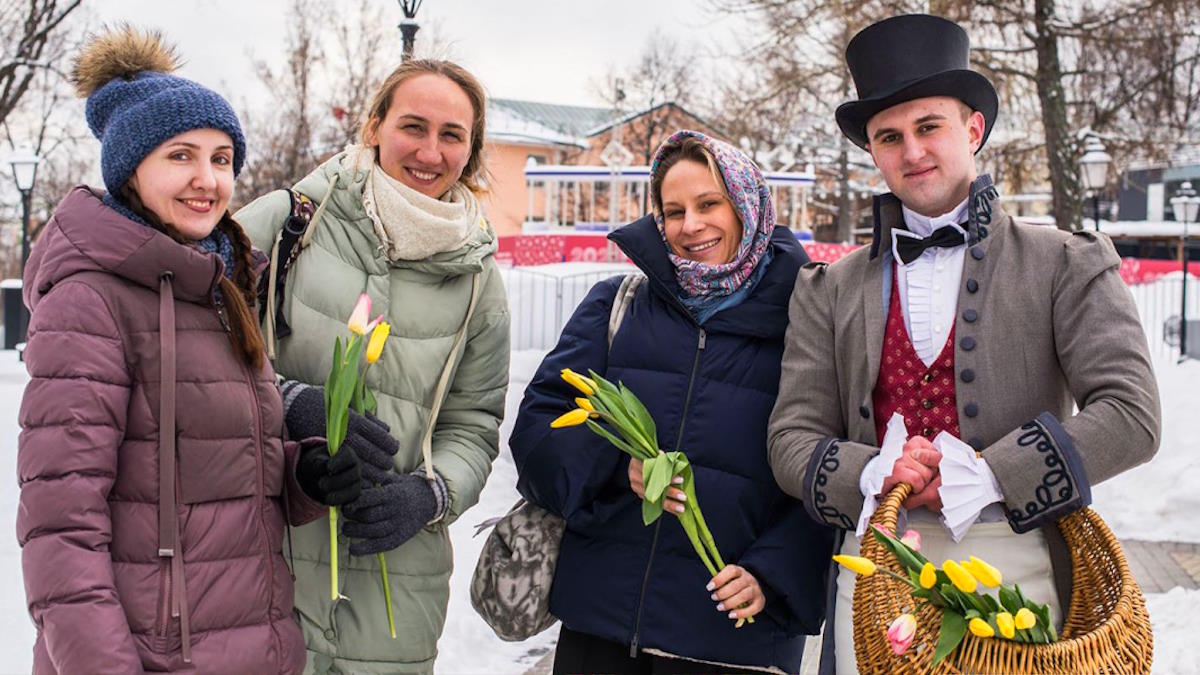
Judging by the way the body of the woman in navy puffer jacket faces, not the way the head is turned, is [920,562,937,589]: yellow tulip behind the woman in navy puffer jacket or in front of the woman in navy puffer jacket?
in front

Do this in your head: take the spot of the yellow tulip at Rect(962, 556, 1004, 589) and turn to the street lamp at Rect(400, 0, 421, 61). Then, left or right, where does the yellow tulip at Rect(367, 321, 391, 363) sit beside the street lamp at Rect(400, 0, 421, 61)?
left

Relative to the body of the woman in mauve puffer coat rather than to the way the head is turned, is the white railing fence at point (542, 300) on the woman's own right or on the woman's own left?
on the woman's own left

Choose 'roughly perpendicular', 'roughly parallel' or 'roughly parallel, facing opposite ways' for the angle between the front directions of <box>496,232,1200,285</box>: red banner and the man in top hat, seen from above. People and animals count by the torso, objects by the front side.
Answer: roughly parallel

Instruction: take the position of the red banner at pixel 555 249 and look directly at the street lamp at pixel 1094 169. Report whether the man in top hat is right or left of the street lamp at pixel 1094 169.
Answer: right

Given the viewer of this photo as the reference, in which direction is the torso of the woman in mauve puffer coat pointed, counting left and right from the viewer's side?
facing the viewer and to the right of the viewer

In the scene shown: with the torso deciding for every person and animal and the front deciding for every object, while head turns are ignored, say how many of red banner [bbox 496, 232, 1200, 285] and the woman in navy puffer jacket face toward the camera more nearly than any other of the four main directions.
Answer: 2

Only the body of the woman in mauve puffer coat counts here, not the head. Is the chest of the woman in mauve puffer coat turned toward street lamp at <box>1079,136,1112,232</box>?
no

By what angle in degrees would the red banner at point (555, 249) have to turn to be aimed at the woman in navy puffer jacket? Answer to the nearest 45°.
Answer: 0° — it already faces them

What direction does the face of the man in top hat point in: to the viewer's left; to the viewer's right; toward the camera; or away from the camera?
toward the camera

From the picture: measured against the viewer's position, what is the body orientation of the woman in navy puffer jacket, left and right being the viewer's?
facing the viewer

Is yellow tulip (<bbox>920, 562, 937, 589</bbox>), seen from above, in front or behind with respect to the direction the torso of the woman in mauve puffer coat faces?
in front

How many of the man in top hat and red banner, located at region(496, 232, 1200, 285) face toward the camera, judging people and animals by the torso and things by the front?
2

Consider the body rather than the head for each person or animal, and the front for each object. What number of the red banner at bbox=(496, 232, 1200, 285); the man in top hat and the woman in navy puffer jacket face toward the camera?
3

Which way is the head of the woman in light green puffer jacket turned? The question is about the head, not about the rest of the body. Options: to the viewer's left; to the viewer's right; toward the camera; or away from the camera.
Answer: toward the camera

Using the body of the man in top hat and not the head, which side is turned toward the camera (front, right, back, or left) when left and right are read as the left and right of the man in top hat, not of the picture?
front

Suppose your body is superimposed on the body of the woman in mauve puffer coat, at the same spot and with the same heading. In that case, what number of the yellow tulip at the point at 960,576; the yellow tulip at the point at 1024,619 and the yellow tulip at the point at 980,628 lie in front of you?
3

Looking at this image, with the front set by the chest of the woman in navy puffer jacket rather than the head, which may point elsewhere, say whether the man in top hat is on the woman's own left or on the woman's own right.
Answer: on the woman's own left
